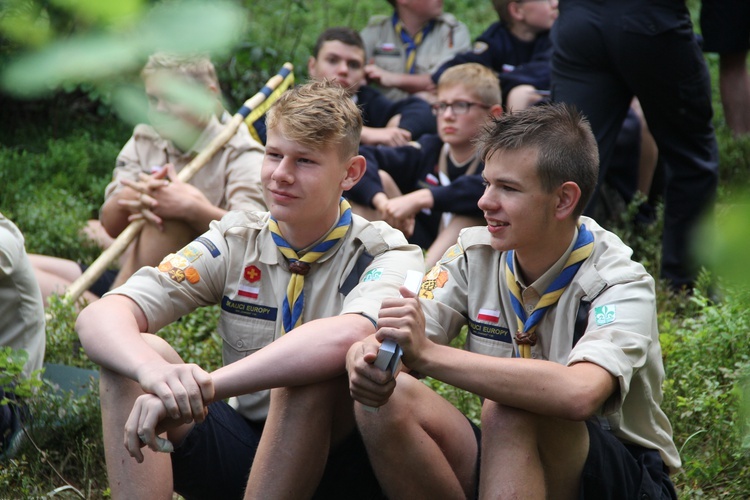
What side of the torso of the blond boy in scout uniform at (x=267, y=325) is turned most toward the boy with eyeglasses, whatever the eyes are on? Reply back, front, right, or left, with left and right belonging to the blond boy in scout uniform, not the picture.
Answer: back

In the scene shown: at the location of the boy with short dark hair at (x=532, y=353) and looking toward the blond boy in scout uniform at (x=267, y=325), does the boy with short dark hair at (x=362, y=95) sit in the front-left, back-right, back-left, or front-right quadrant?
front-right

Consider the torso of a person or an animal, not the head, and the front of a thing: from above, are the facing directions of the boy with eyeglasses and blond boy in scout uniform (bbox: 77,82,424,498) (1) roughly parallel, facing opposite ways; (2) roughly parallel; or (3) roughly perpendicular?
roughly parallel

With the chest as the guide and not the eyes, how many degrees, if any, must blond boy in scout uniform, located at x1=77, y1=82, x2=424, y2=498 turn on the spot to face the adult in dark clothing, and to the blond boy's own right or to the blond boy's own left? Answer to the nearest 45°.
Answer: approximately 180°

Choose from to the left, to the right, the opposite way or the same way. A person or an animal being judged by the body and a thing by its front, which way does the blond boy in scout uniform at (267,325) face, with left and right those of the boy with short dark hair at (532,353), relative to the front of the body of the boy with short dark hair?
the same way

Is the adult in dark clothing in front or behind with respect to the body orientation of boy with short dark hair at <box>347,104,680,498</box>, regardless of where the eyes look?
behind

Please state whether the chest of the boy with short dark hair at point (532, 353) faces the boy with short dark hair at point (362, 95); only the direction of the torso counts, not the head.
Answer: no

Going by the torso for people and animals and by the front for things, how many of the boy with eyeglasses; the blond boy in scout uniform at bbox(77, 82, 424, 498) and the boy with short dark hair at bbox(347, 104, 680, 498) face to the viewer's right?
0

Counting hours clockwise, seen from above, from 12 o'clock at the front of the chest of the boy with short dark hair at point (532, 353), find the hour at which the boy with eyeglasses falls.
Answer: The boy with eyeglasses is roughly at 4 o'clock from the boy with short dark hair.

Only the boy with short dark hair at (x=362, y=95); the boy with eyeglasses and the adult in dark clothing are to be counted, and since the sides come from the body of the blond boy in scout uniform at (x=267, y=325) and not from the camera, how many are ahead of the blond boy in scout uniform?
0

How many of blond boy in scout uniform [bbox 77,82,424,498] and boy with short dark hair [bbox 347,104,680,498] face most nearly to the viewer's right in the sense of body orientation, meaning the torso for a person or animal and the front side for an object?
0

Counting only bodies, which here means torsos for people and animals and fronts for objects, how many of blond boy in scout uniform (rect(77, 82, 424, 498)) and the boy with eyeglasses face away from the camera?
0

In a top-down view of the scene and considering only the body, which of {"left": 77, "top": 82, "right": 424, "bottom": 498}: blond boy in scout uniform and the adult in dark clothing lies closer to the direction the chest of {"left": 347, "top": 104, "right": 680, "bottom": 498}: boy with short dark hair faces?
the blond boy in scout uniform

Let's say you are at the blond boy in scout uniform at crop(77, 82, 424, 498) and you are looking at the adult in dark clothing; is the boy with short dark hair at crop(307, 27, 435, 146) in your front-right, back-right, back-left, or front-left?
front-left

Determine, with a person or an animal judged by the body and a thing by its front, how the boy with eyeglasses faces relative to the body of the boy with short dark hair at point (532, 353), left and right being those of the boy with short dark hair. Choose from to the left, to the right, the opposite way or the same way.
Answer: the same way

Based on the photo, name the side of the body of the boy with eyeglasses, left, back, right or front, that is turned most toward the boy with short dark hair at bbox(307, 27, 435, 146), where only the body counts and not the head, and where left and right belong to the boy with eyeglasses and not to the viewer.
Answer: right

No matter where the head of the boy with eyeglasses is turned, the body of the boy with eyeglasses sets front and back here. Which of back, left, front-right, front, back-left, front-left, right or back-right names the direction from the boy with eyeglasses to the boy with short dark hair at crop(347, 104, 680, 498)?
front-left

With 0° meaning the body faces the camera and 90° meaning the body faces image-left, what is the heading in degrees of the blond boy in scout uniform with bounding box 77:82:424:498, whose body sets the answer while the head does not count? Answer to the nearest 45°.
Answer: approximately 45°

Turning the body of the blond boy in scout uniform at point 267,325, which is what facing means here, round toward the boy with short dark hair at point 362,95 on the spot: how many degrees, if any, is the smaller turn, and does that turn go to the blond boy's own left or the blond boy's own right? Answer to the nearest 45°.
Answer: approximately 135° to the blond boy's own right

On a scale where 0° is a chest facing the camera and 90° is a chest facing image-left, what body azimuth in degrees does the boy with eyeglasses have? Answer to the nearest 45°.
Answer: approximately 45°
